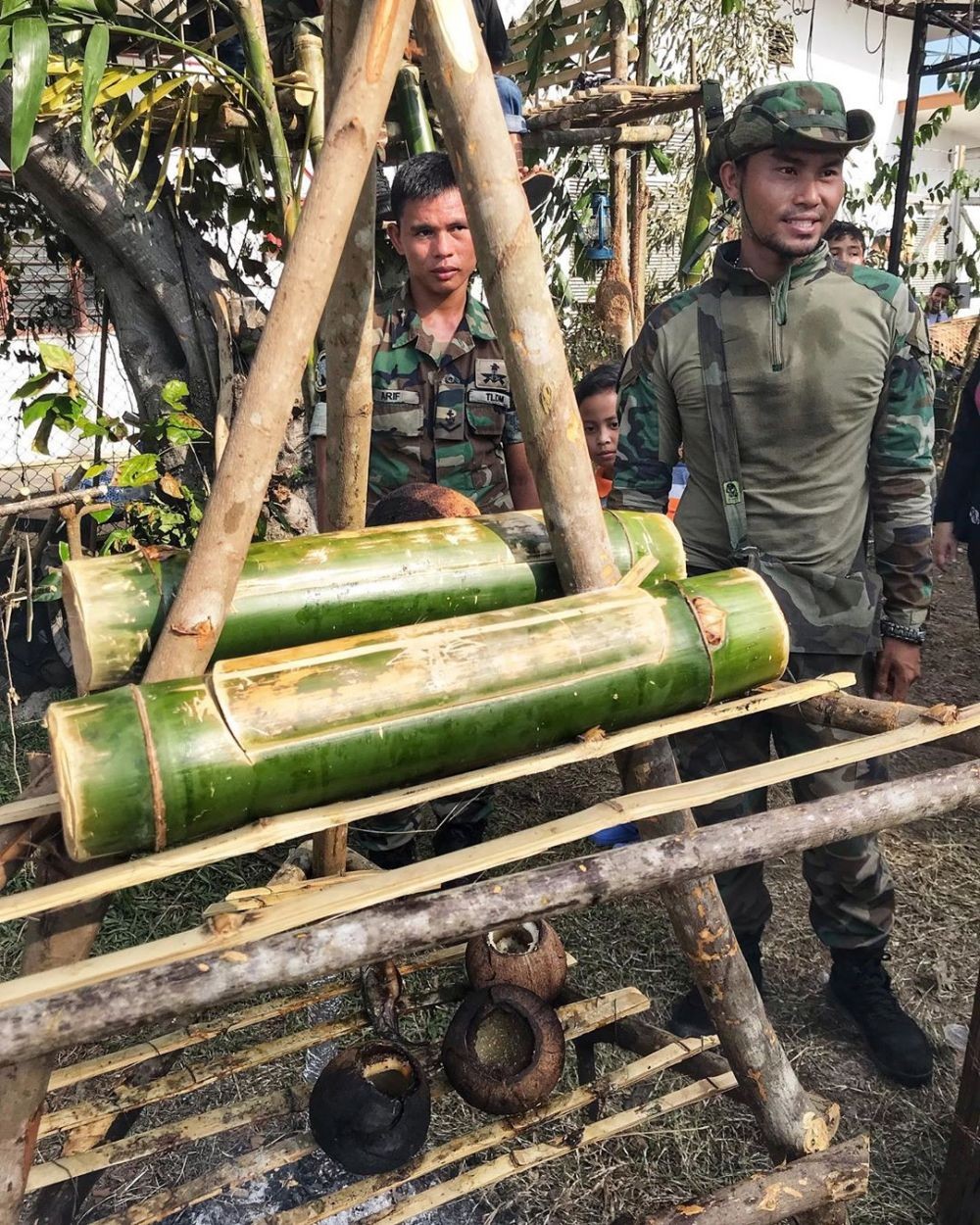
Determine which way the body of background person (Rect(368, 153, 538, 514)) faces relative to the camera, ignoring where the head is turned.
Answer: toward the camera

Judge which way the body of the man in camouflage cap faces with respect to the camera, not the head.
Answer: toward the camera

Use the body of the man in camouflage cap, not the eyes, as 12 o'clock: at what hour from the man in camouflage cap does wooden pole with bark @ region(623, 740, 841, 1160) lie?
The wooden pole with bark is roughly at 12 o'clock from the man in camouflage cap.

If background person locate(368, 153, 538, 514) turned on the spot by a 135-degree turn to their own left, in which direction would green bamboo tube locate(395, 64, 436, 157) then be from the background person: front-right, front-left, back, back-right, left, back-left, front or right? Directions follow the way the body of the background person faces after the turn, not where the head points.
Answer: front-left

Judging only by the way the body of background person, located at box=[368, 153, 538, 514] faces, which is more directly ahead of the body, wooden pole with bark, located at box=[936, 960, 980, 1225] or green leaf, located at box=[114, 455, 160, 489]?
the wooden pole with bark

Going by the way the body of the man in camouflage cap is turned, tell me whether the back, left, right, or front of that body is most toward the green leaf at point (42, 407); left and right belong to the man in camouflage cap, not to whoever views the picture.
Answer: right

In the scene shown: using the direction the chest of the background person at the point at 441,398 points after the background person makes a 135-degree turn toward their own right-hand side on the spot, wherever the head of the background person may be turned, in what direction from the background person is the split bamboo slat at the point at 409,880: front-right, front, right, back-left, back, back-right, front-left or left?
back-left

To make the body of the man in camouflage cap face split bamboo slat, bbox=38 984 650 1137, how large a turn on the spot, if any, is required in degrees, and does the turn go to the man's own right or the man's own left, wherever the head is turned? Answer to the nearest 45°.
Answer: approximately 45° to the man's own right

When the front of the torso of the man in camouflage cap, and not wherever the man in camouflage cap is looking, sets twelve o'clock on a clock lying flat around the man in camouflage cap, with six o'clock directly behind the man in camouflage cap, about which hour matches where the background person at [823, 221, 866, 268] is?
The background person is roughly at 6 o'clock from the man in camouflage cap.

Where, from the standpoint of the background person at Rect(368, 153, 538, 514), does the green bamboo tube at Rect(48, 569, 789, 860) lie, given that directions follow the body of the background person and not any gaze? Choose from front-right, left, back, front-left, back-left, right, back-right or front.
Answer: front

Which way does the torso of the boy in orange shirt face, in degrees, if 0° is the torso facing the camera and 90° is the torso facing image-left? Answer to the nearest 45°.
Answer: approximately 0°

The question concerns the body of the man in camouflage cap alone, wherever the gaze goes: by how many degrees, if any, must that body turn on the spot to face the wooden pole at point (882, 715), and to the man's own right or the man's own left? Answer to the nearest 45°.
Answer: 0° — they already face it

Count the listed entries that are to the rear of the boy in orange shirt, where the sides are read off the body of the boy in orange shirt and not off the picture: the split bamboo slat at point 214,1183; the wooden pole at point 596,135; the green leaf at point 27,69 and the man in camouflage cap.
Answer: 1

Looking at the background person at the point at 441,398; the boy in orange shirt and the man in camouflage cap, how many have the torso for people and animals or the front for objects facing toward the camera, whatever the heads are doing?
3
